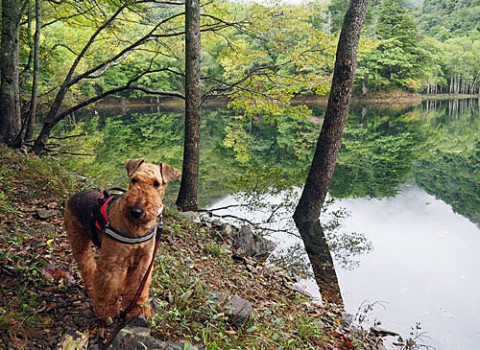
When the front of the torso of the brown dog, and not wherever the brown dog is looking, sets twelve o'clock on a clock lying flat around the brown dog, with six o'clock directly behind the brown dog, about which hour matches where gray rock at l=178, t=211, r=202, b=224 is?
The gray rock is roughly at 8 o'clock from the brown dog.

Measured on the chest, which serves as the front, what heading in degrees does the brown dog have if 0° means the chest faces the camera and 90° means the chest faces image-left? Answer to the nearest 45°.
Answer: approximately 315°

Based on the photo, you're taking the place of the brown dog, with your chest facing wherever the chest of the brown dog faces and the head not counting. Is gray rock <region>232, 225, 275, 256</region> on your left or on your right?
on your left

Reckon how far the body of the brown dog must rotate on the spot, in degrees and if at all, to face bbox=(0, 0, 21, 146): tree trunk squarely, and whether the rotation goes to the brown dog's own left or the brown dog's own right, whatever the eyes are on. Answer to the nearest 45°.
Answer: approximately 135° to the brown dog's own left

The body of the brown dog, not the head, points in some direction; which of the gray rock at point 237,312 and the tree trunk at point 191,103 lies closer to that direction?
the gray rock

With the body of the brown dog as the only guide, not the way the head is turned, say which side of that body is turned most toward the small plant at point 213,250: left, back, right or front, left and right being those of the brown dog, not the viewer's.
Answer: left

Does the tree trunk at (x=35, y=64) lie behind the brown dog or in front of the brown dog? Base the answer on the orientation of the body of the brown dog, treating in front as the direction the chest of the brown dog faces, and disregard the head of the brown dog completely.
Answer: behind
